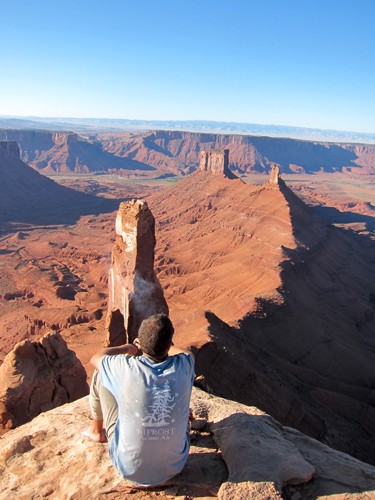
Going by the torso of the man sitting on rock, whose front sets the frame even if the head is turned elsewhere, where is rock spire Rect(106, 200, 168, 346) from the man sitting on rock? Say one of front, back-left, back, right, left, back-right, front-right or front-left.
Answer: front-right

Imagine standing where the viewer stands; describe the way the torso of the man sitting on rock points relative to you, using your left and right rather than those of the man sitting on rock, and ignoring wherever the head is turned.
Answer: facing away from the viewer and to the left of the viewer

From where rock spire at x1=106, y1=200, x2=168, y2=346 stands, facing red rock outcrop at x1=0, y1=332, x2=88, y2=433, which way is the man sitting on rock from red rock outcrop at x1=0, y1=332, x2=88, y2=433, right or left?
left

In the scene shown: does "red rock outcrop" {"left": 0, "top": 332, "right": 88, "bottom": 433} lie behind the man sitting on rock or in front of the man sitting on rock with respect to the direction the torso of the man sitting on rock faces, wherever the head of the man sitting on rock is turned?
in front
